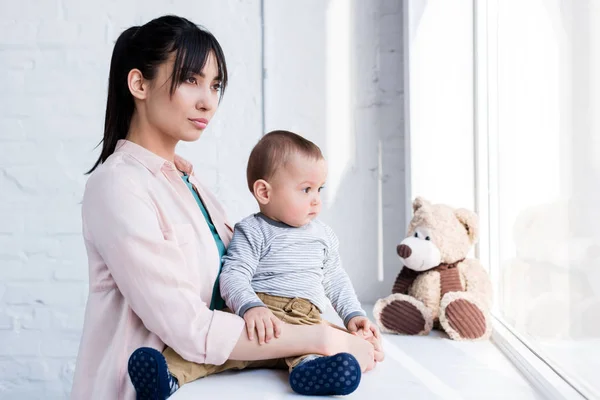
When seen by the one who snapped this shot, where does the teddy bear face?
facing the viewer and to the left of the viewer

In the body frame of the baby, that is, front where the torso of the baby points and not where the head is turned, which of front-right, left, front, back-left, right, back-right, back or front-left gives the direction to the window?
front-left

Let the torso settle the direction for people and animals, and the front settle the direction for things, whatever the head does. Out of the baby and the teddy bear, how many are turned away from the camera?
0

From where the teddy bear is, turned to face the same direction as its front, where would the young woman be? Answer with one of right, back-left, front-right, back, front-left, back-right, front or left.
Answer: front

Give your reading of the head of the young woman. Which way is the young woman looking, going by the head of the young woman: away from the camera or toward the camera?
toward the camera

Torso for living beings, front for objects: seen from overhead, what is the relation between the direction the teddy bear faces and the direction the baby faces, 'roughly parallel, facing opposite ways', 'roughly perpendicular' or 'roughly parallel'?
roughly perpendicular

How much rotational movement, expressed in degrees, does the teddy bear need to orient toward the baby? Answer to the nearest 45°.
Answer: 0° — it already faces them
